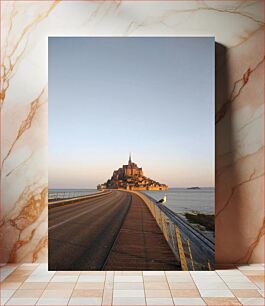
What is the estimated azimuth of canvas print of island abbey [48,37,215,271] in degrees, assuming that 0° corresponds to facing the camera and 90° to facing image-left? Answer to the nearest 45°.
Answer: approximately 0°
